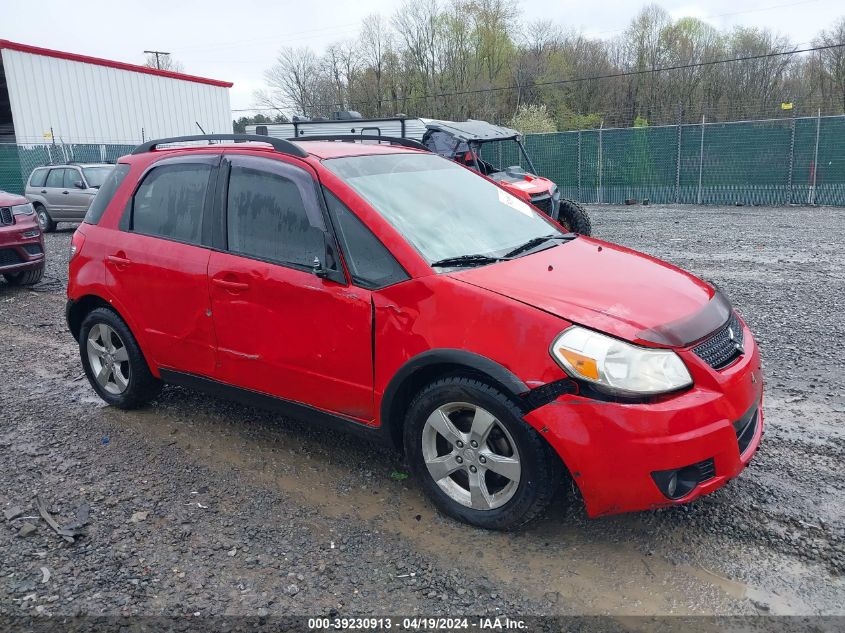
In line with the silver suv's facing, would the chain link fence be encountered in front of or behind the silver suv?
behind

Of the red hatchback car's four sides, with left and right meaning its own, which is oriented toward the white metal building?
back

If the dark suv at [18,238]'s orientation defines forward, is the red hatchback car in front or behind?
in front

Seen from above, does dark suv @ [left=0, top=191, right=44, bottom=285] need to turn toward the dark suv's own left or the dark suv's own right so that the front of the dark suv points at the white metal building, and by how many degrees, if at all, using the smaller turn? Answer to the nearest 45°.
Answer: approximately 135° to the dark suv's own left

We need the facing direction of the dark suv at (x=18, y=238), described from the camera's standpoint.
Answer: facing the viewer and to the right of the viewer

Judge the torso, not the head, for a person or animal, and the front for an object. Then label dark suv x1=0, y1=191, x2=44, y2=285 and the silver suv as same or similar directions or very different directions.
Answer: same or similar directions

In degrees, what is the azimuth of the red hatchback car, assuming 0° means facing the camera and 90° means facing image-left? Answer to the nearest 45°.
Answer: approximately 315°

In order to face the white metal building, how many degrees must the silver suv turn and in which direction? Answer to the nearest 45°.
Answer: approximately 135° to its left

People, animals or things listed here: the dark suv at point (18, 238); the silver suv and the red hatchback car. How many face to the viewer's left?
0

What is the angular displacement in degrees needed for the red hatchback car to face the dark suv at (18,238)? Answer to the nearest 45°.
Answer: approximately 180°
